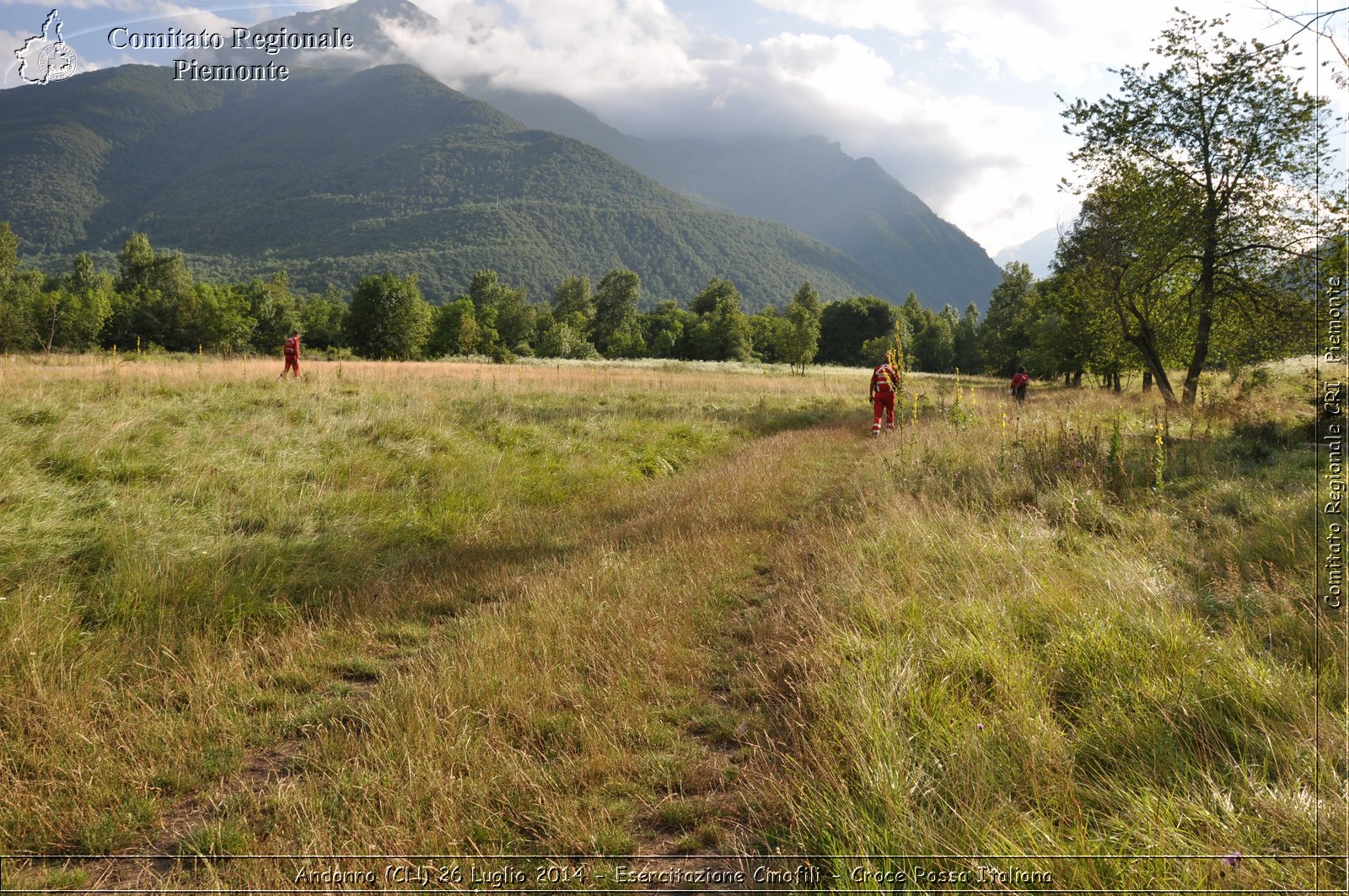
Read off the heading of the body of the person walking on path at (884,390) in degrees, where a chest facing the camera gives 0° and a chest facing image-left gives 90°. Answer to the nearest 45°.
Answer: approximately 180°

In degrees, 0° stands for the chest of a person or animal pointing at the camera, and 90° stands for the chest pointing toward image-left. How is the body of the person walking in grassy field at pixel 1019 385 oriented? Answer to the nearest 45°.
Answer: approximately 180°

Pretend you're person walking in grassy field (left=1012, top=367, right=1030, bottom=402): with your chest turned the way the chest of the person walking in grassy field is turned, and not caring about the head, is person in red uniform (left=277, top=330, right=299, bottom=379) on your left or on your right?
on your left

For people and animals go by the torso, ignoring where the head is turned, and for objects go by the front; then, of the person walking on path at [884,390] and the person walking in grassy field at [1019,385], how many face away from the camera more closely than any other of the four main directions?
2

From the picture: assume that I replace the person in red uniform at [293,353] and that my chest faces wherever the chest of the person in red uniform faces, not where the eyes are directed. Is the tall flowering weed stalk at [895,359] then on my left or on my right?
on my right
